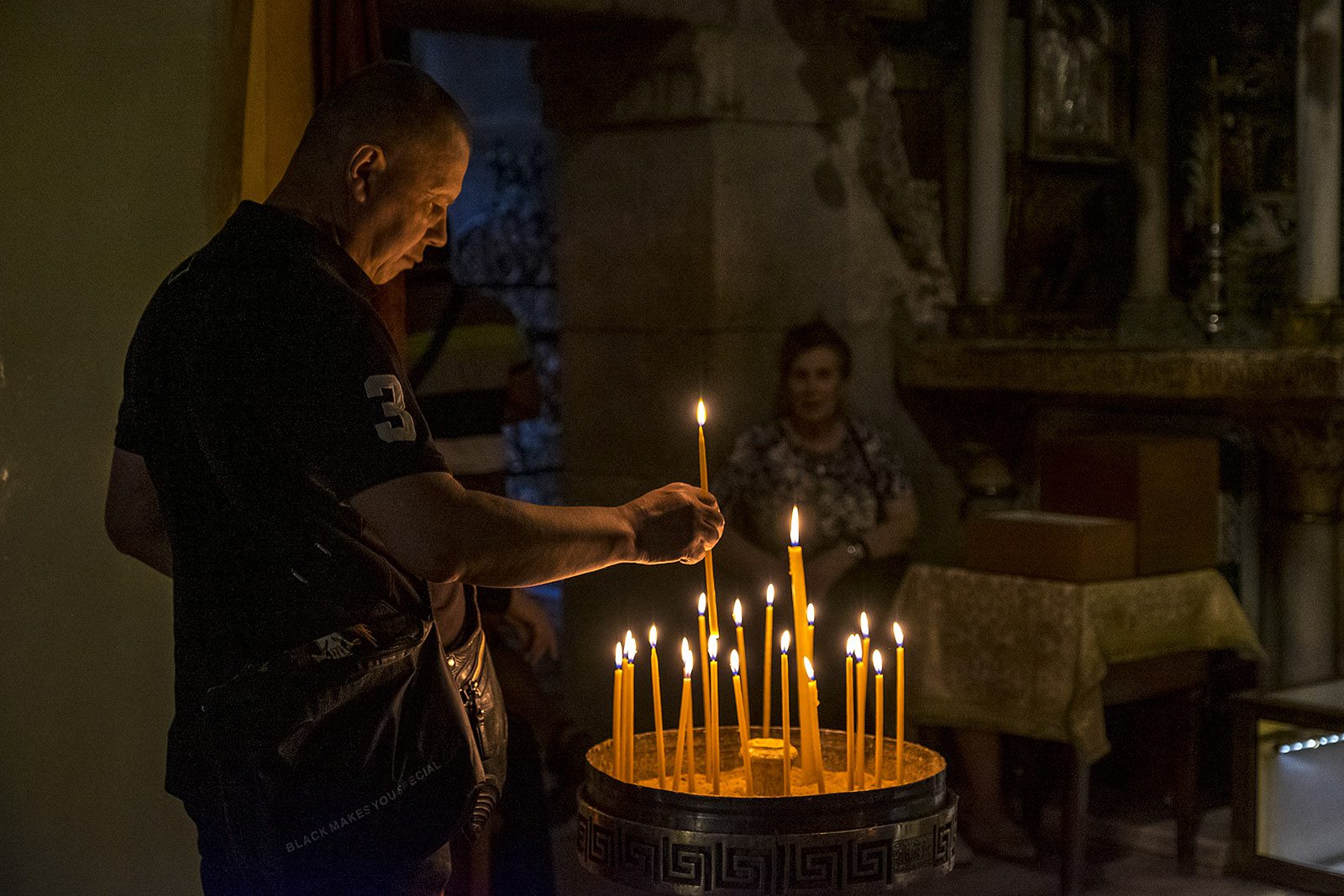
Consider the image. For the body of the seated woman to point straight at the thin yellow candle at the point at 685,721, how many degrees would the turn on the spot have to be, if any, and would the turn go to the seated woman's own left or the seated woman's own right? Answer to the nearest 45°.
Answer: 0° — they already face it

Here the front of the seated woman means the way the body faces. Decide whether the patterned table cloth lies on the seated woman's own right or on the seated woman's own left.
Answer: on the seated woman's own left

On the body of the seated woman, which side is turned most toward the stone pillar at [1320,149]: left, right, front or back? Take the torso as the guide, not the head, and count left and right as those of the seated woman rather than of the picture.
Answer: left

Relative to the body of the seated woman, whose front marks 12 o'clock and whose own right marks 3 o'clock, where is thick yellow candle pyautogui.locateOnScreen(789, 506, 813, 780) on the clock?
The thick yellow candle is roughly at 12 o'clock from the seated woman.

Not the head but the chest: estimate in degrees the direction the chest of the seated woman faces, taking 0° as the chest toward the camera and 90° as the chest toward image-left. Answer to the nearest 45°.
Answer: approximately 0°

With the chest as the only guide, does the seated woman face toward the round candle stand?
yes

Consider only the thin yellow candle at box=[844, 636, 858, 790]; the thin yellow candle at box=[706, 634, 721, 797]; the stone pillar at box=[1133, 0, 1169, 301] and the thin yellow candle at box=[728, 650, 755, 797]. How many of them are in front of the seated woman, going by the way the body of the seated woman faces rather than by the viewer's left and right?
3

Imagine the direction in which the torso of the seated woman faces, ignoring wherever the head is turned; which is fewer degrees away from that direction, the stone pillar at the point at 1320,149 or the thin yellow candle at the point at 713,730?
the thin yellow candle

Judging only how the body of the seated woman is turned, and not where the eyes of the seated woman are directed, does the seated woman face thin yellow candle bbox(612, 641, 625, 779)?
yes

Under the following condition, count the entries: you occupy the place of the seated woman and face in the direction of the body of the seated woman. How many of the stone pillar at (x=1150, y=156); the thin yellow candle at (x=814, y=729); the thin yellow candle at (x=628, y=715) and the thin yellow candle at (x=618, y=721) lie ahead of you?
3

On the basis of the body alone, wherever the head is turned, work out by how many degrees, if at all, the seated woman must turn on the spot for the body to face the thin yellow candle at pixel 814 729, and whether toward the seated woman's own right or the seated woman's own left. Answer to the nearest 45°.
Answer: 0° — they already face it

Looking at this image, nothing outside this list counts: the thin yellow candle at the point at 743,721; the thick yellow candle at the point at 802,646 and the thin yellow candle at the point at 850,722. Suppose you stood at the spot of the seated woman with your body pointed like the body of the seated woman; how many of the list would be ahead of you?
3
